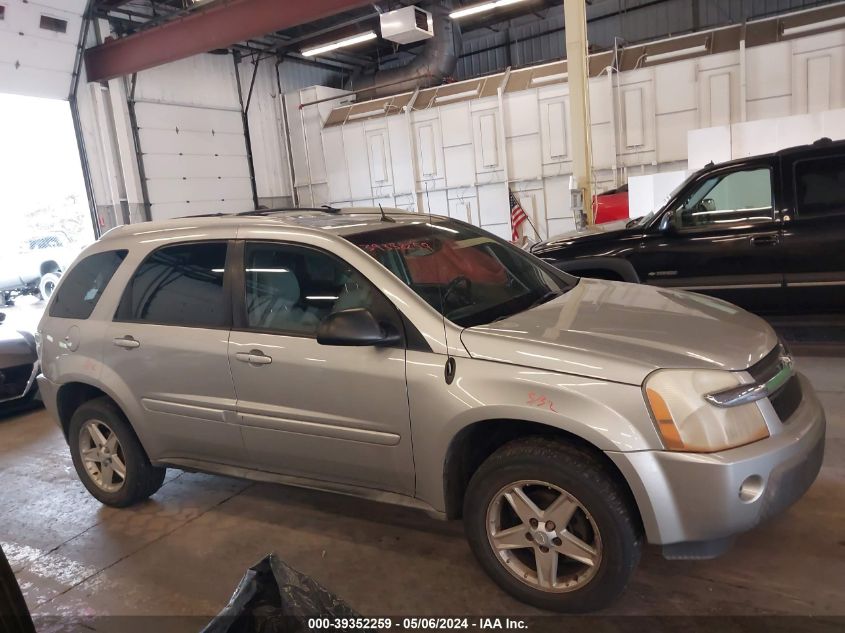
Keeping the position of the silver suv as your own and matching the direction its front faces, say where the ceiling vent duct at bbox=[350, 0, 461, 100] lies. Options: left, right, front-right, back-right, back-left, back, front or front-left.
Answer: back-left

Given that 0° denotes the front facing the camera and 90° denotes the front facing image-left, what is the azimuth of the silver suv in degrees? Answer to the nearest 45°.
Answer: approximately 315°

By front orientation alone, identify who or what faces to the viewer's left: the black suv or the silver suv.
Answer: the black suv

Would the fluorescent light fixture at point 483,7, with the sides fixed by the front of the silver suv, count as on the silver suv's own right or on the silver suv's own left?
on the silver suv's own left

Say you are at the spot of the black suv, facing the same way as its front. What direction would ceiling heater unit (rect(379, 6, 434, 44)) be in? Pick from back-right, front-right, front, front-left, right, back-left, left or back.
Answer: front-right

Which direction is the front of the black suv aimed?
to the viewer's left

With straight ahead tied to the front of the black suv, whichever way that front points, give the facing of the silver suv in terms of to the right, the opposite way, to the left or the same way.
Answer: the opposite way

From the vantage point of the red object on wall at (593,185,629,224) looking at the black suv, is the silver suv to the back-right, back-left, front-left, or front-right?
front-right

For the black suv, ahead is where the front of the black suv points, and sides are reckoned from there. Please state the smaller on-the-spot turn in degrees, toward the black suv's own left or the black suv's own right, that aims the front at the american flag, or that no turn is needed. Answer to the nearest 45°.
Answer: approximately 45° to the black suv's own right

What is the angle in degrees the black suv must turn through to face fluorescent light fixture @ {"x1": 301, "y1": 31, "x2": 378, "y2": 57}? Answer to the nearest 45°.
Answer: approximately 45° to its right

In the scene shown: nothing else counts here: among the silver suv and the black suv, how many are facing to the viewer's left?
1
